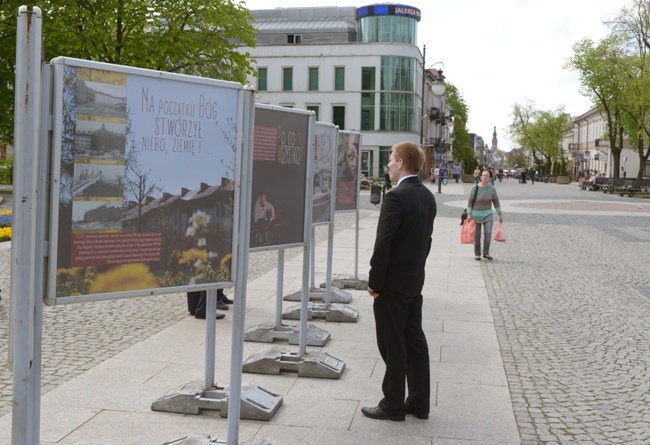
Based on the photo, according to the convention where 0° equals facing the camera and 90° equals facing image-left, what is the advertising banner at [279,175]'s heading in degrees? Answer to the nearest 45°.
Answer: approximately 315°

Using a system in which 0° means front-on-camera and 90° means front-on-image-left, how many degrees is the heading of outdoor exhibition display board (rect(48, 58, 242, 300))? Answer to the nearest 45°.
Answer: approximately 315°

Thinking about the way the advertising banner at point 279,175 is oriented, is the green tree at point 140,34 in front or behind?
behind

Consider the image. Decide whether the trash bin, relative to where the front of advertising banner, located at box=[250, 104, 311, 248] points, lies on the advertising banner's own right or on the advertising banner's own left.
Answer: on the advertising banner's own left

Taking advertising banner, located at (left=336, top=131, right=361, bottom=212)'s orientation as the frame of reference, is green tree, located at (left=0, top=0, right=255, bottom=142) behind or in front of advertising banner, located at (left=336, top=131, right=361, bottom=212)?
behind

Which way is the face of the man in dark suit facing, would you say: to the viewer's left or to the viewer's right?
to the viewer's left

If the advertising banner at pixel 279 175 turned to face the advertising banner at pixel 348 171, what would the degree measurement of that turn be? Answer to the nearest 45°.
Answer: approximately 135° to its left
